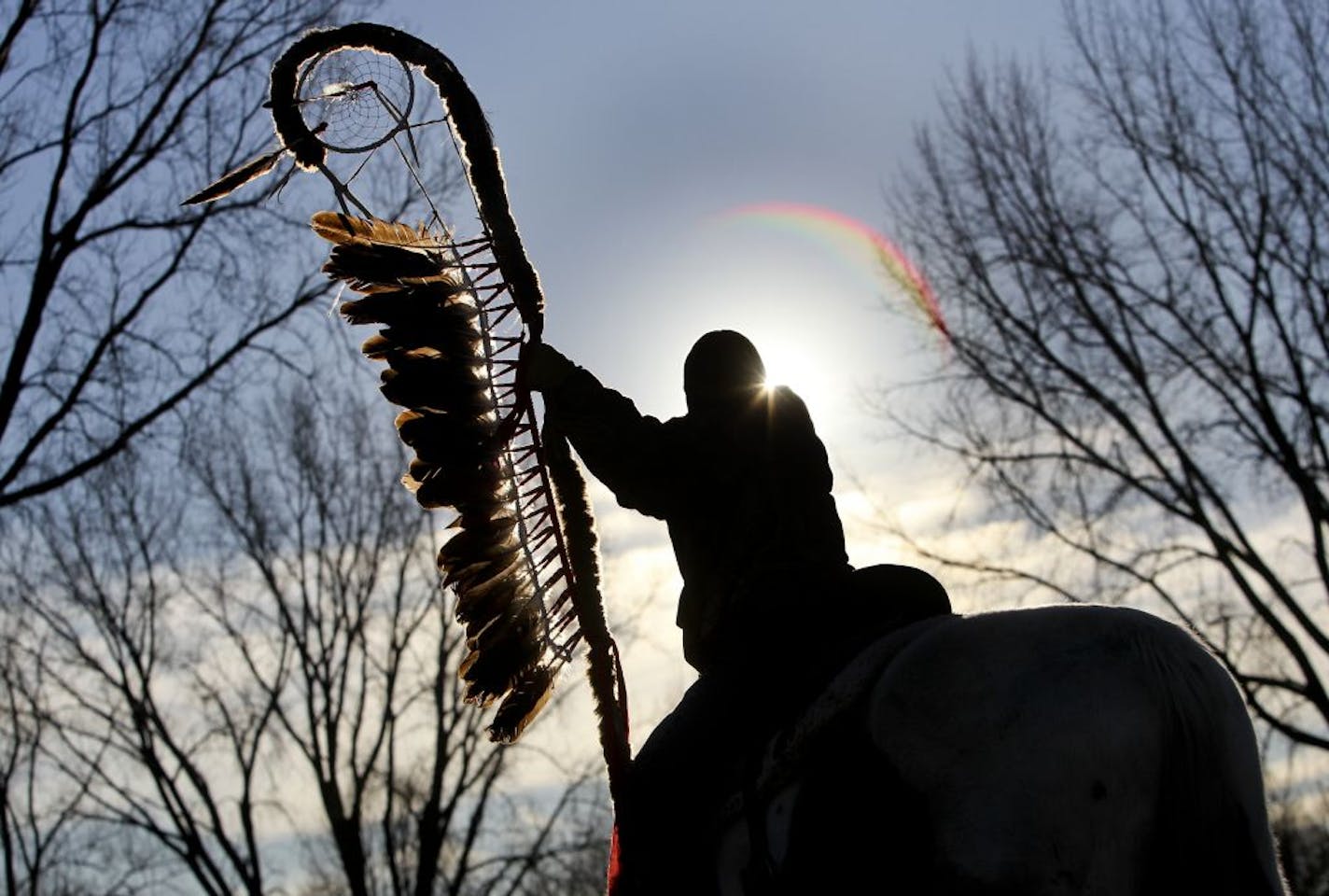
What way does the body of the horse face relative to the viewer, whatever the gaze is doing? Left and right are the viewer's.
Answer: facing away from the viewer and to the left of the viewer
